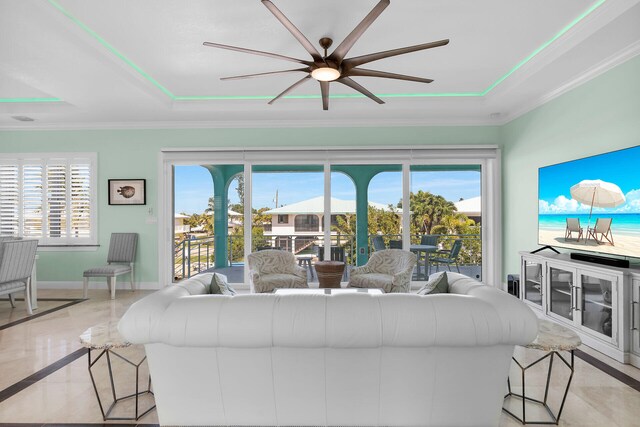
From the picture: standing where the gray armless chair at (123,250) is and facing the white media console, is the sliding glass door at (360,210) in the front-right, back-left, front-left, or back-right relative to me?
front-left

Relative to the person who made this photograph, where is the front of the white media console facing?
facing the viewer and to the left of the viewer

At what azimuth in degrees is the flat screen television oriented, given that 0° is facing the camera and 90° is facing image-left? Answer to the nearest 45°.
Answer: approximately 45°

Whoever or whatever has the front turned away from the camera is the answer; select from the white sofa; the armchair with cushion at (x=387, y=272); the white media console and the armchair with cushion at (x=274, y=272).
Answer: the white sofa

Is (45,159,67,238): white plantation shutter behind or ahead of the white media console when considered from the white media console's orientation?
ahead

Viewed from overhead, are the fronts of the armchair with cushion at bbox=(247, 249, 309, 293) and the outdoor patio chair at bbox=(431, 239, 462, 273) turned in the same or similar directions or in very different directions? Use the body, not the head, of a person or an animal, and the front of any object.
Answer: very different directions

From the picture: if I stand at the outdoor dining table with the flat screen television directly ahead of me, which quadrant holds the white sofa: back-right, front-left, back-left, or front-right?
front-right

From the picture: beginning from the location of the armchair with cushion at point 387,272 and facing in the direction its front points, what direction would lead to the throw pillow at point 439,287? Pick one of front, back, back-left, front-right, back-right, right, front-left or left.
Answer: front-left

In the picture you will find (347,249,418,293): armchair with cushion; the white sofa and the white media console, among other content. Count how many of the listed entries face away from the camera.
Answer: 1

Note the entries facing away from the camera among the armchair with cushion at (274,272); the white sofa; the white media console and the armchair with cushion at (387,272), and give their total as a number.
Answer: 1

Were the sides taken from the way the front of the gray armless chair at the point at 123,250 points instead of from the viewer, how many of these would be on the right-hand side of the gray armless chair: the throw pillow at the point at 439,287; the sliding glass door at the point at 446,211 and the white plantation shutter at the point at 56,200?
1

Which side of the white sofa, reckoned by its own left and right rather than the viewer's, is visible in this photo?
back

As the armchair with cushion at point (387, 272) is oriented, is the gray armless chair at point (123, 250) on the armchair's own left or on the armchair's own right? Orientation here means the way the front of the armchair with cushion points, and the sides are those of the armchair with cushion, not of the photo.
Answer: on the armchair's own right

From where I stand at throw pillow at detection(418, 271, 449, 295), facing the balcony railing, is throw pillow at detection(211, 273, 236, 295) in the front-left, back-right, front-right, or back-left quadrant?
front-left

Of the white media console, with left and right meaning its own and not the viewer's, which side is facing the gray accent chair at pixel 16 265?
front

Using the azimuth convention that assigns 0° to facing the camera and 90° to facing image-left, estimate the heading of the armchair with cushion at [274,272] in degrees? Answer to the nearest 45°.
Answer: approximately 315°
